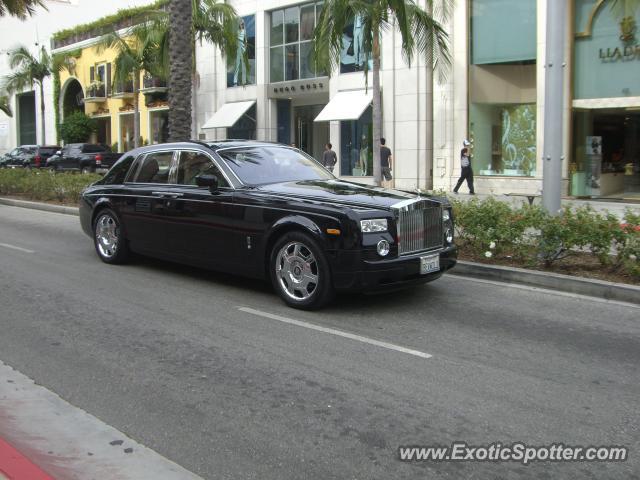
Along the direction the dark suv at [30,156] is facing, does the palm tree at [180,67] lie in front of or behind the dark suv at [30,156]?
behind

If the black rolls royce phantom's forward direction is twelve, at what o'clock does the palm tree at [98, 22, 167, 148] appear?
The palm tree is roughly at 7 o'clock from the black rolls royce phantom.

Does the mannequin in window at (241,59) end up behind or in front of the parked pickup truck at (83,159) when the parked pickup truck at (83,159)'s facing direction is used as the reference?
behind

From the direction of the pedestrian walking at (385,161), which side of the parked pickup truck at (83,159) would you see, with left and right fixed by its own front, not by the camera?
back

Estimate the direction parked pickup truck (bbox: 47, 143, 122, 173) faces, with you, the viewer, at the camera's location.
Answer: facing away from the viewer and to the left of the viewer

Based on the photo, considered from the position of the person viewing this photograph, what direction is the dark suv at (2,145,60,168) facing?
facing away from the viewer and to the left of the viewer
